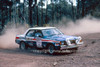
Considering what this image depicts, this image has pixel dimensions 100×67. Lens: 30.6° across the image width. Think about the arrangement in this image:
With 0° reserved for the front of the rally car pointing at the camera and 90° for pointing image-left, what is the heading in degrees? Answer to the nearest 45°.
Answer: approximately 315°
